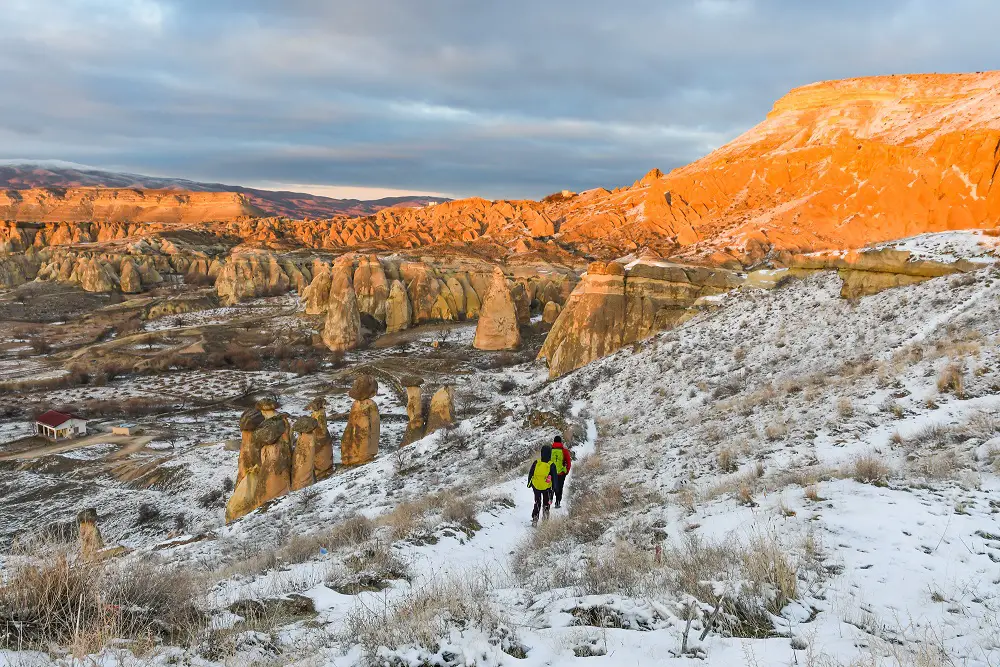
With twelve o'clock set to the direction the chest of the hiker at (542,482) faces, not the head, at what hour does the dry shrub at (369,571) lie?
The dry shrub is roughly at 7 o'clock from the hiker.

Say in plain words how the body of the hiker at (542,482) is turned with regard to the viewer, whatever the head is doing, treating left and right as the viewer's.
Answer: facing away from the viewer

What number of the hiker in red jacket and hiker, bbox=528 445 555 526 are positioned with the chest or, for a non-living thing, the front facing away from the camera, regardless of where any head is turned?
2

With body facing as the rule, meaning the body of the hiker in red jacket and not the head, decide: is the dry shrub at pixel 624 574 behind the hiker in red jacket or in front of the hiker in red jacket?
behind

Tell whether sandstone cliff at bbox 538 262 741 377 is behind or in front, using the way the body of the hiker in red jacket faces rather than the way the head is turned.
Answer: in front

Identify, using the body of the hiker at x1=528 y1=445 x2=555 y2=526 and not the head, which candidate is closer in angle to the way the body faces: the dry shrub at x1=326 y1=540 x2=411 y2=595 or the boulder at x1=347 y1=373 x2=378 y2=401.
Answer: the boulder

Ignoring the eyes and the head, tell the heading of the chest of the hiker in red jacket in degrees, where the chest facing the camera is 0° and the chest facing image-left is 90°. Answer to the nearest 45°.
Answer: approximately 180°

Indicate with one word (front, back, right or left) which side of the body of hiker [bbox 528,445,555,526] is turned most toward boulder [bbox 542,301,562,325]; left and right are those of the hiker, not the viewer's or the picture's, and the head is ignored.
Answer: front

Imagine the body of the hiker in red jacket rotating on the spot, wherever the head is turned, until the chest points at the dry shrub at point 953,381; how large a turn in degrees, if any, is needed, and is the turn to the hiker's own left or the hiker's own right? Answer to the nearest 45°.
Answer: approximately 90° to the hiker's own right
